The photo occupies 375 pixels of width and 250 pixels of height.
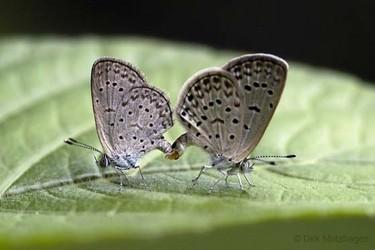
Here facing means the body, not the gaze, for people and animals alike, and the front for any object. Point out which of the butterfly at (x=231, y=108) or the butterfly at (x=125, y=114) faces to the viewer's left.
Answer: the butterfly at (x=125, y=114)

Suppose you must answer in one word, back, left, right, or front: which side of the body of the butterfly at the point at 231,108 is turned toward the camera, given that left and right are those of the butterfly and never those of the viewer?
right

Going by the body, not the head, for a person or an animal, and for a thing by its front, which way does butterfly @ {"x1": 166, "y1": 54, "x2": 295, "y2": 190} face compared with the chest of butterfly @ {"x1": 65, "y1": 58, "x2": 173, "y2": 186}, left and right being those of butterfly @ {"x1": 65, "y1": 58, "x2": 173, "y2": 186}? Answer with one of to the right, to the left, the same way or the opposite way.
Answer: the opposite way

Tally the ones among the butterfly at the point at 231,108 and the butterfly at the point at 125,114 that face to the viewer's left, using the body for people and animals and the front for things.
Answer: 1

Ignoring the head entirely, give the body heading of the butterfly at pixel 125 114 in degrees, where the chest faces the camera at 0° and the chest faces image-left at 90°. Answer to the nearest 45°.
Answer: approximately 90°
